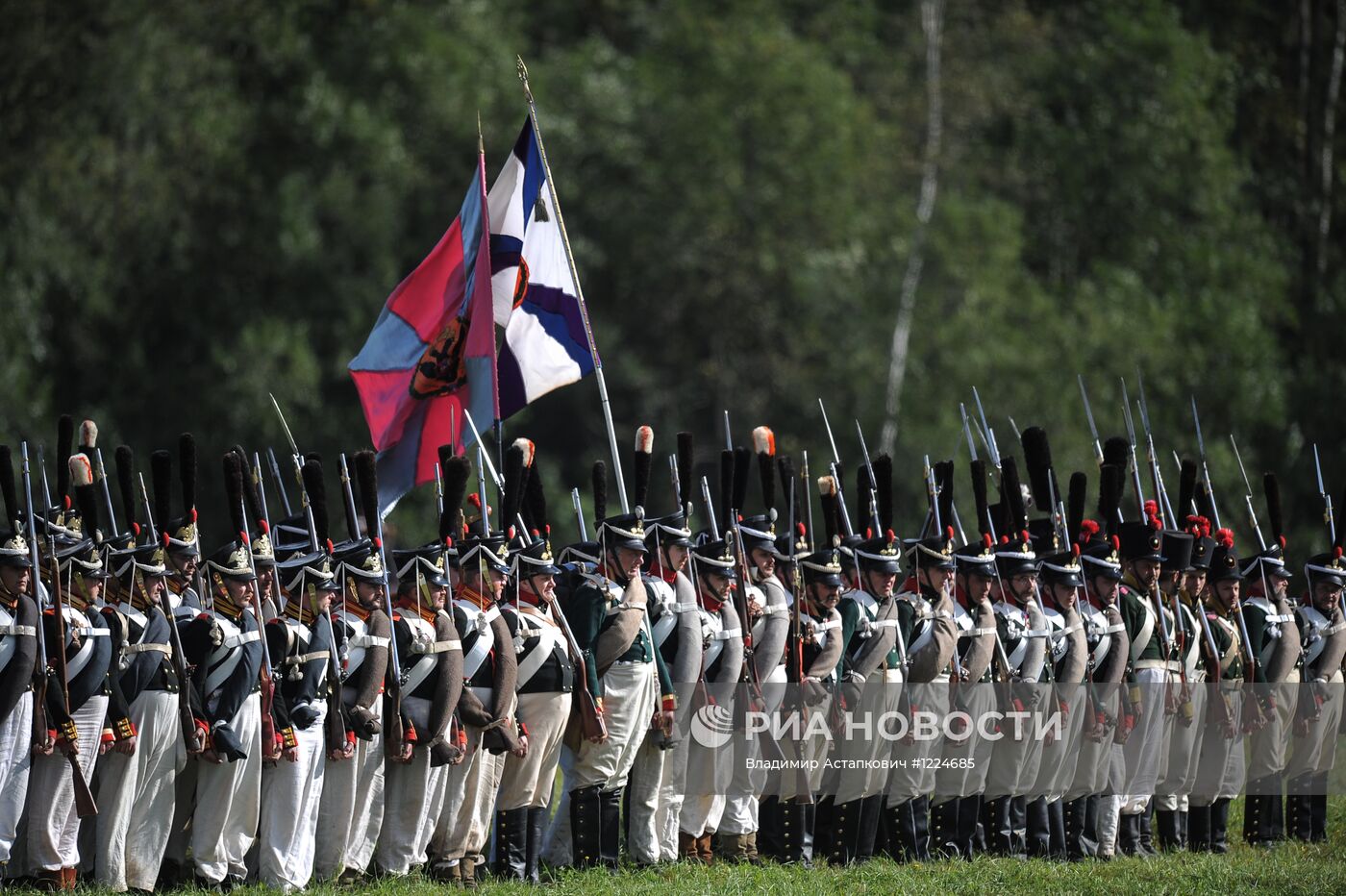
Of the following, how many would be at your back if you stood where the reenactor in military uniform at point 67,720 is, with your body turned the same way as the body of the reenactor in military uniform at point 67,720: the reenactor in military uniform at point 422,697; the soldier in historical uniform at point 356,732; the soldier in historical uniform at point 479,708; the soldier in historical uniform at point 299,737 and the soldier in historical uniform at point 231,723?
0

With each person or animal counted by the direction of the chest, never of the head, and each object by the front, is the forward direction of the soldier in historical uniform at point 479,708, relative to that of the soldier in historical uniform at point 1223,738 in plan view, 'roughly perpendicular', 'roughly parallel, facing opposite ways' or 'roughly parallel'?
roughly parallel

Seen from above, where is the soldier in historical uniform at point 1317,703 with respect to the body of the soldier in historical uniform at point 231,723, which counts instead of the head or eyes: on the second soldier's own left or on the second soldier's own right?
on the second soldier's own left

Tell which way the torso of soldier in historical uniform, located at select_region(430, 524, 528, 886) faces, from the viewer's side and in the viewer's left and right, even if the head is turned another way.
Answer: facing the viewer and to the right of the viewer

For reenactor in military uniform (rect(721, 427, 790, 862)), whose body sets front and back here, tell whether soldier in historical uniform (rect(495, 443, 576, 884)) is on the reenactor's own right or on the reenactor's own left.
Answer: on the reenactor's own right

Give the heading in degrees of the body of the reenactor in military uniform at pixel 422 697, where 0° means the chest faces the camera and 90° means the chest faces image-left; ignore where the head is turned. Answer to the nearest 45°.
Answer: approximately 315°

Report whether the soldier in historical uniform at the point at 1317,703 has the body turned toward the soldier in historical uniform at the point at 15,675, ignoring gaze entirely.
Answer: no

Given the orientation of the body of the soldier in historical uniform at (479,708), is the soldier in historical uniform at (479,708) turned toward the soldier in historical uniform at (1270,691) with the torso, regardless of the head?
no

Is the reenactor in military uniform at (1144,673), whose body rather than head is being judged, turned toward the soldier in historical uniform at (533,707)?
no

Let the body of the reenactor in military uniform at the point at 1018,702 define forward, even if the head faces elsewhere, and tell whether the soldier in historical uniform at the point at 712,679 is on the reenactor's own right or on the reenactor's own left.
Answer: on the reenactor's own right

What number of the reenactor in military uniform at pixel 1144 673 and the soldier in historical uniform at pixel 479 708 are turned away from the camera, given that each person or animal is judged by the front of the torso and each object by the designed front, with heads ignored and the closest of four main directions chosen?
0
